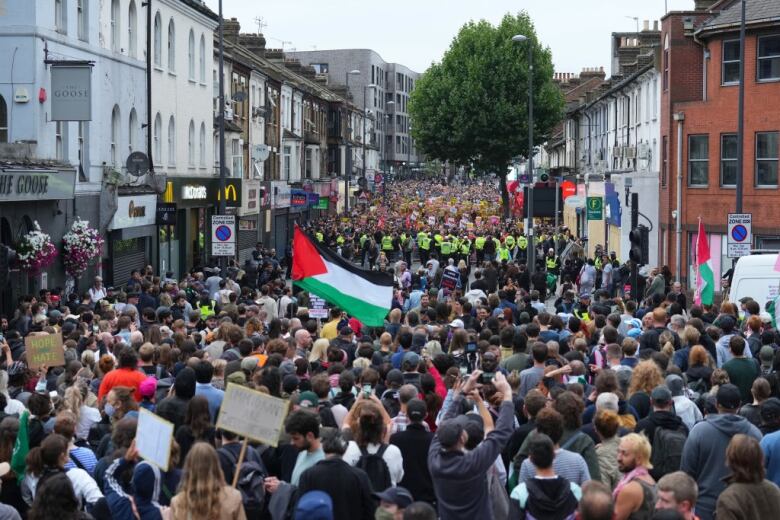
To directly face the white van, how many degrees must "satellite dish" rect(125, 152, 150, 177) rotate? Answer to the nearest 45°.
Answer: approximately 45° to its left

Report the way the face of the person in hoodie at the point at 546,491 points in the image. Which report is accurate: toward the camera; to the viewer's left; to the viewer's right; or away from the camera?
away from the camera

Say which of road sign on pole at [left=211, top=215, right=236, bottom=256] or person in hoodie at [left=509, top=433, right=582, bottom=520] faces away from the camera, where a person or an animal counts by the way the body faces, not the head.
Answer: the person in hoodie

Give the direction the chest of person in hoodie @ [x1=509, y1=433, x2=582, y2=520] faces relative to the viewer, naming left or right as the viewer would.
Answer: facing away from the viewer

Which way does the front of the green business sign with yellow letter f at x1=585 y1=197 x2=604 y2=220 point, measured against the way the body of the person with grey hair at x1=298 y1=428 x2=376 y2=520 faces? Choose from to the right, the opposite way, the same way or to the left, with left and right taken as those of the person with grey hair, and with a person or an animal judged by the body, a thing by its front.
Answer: the opposite way

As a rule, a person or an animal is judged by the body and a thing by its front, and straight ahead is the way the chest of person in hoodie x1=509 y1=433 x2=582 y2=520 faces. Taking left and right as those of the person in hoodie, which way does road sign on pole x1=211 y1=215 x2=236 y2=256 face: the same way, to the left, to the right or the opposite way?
the opposite way

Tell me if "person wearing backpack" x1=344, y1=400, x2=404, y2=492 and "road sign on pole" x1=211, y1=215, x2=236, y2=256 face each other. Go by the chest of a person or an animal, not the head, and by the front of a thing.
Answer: yes

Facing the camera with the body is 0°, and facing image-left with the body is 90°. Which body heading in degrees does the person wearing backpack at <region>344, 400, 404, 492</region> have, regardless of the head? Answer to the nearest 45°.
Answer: approximately 180°

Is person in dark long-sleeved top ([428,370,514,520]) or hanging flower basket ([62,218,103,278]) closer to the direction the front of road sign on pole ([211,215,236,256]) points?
the person in dark long-sleeved top
